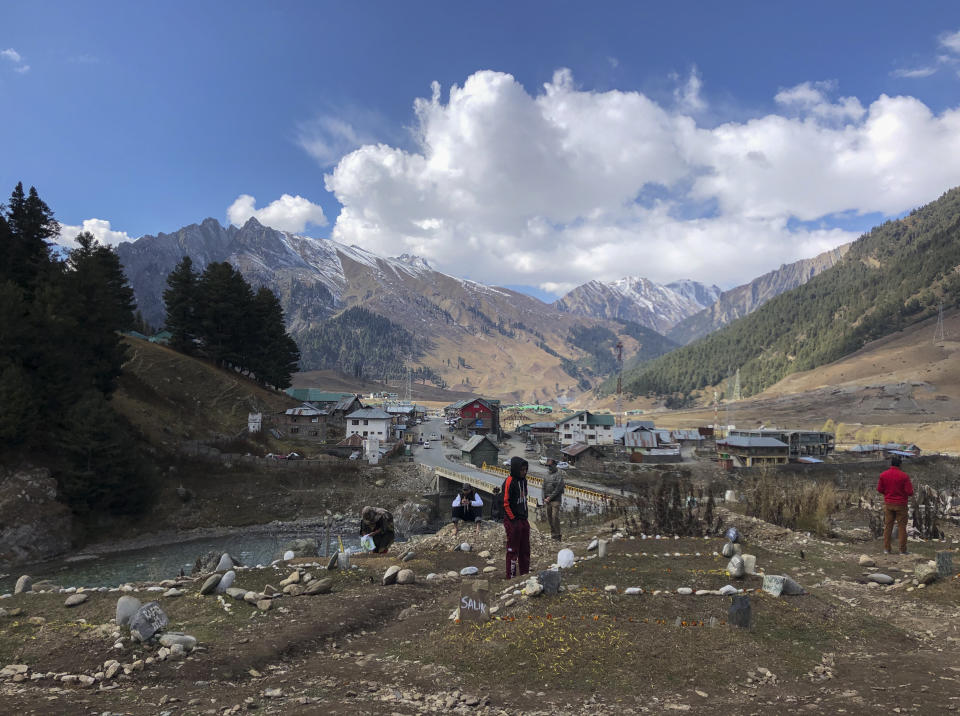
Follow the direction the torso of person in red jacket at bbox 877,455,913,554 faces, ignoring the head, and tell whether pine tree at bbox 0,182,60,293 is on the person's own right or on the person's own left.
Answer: on the person's own left

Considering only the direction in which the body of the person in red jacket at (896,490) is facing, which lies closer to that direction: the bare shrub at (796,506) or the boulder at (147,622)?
the bare shrub

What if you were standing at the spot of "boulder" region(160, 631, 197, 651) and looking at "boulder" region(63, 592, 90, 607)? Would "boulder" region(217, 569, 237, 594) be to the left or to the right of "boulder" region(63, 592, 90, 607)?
right

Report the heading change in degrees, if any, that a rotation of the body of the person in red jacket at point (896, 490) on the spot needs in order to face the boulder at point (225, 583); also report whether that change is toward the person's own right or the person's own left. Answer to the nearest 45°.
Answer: approximately 135° to the person's own left

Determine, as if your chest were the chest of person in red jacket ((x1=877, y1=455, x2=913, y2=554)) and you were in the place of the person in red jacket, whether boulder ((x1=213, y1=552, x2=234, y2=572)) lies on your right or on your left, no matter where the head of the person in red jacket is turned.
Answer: on your left

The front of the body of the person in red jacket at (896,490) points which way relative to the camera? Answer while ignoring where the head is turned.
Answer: away from the camera

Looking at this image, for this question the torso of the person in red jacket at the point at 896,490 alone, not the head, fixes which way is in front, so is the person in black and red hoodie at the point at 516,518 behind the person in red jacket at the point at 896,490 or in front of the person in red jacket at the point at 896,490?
behind
